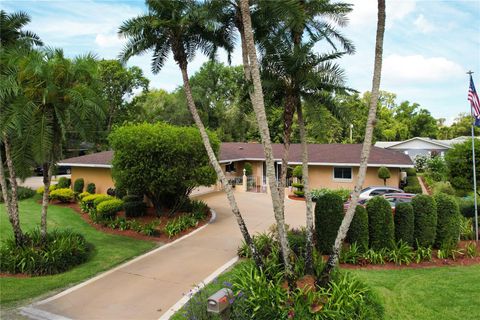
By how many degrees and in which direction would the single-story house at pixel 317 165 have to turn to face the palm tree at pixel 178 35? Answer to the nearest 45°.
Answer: approximately 45° to its right

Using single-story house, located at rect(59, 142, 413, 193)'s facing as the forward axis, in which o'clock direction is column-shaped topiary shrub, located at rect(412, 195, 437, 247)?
The column-shaped topiary shrub is roughly at 12 o'clock from the single-story house.

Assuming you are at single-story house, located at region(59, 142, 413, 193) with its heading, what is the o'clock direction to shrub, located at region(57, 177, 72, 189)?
The shrub is roughly at 3 o'clock from the single-story house.

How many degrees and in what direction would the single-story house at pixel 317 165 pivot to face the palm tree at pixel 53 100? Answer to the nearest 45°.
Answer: approximately 45° to its right

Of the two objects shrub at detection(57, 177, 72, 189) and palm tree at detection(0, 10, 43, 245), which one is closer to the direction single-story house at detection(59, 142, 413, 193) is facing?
the palm tree

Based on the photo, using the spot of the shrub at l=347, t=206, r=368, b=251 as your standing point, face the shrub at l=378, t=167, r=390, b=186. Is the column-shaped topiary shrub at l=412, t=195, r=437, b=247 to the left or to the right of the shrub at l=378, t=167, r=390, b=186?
right

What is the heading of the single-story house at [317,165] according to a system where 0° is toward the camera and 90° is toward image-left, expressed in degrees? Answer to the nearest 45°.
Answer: approximately 0°

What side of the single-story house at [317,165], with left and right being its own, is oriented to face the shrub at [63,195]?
right

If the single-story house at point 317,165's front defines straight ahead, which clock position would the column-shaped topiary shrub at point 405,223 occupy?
The column-shaped topiary shrub is roughly at 12 o'clock from the single-story house.

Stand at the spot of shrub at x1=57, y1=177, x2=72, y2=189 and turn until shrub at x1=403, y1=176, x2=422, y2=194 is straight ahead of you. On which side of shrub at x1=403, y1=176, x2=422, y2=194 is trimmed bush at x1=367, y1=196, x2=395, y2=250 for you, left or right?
right

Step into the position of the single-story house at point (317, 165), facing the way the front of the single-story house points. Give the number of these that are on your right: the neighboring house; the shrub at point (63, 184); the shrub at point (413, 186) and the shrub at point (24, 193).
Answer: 2

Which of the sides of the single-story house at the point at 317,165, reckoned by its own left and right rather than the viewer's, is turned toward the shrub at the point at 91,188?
right
